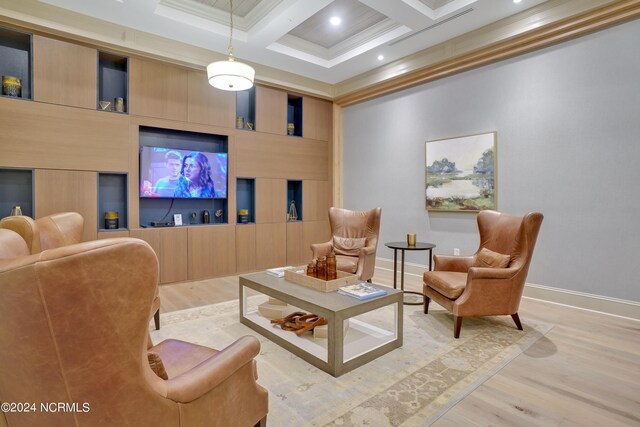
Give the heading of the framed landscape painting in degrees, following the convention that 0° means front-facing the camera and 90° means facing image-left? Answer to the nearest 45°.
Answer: approximately 45°

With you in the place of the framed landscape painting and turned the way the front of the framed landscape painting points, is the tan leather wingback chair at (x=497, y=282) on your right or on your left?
on your left

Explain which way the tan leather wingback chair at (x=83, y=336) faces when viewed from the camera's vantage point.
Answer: facing away from the viewer and to the right of the viewer

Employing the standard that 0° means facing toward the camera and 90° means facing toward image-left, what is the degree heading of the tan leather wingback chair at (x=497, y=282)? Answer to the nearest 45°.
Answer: approximately 45°

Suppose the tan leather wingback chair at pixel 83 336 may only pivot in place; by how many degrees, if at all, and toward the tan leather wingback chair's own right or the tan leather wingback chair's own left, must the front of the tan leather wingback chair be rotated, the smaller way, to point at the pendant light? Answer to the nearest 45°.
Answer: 0° — it already faces it

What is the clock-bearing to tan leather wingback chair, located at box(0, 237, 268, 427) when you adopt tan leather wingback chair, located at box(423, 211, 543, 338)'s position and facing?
tan leather wingback chair, located at box(0, 237, 268, 427) is roughly at 11 o'clock from tan leather wingback chair, located at box(423, 211, 543, 338).

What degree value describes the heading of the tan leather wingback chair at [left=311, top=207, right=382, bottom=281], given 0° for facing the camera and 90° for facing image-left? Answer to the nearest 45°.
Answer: approximately 45°

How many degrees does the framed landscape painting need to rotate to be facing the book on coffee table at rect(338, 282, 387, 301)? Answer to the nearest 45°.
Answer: approximately 45° to its left
